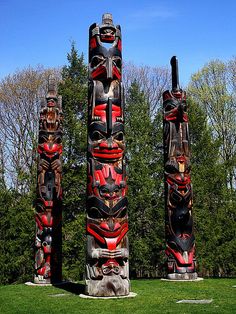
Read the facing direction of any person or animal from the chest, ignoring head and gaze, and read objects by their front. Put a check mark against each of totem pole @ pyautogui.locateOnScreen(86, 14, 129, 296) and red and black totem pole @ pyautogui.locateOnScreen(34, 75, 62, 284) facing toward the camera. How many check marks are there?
2

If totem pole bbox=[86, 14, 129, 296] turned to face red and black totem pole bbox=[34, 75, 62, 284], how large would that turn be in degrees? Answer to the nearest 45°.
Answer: approximately 135° to its right

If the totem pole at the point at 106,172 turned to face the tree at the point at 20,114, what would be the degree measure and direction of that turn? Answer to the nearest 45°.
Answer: approximately 180°

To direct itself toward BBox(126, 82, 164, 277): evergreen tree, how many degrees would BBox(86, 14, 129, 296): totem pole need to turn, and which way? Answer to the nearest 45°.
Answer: approximately 180°

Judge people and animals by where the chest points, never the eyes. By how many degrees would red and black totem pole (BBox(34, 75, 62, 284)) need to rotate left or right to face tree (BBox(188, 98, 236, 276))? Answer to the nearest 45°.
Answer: approximately 135° to its left

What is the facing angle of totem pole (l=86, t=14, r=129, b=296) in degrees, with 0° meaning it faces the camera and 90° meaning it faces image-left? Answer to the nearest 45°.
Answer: approximately 0°

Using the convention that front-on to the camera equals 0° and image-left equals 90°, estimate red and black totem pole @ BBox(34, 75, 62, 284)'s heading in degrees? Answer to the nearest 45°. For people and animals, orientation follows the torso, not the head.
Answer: approximately 0°

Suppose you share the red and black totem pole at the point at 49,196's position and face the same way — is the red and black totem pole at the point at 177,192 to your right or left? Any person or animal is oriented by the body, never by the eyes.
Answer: on your left

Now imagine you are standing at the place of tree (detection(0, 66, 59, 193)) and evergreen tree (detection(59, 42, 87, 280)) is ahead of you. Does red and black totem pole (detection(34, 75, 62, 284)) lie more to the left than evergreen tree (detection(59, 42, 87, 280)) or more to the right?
right

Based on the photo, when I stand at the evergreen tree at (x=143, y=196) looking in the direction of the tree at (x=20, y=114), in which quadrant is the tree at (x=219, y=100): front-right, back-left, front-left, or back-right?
back-right

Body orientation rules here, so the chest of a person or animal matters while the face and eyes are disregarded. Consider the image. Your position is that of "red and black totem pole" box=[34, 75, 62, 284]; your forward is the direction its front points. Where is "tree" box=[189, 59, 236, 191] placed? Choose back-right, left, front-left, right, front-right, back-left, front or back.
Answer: back-left

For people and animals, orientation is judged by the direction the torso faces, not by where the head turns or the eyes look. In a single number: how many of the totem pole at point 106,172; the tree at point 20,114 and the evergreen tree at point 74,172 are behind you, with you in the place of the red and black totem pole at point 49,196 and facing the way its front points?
2
